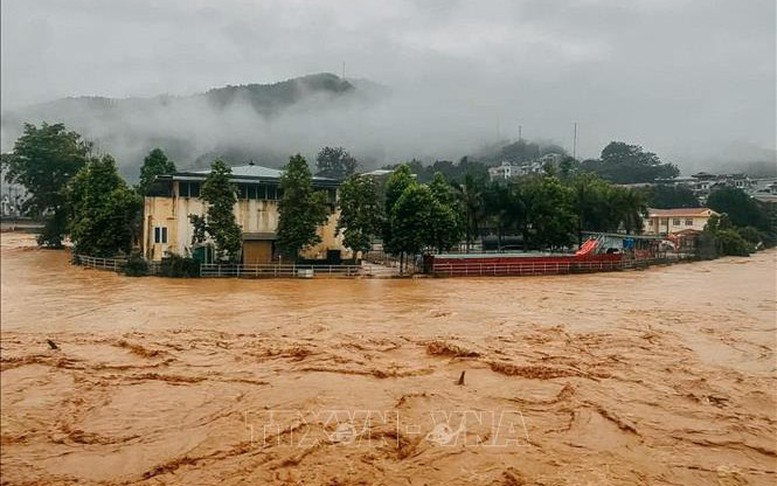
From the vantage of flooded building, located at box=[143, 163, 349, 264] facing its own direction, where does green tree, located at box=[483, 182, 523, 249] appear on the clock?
The green tree is roughly at 8 o'clock from the flooded building.

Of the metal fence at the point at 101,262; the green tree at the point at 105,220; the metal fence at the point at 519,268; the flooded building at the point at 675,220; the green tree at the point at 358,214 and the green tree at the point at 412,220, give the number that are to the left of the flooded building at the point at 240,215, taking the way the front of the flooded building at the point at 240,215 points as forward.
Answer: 4

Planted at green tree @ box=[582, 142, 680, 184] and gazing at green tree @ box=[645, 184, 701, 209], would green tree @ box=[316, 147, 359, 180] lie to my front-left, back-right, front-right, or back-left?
back-right

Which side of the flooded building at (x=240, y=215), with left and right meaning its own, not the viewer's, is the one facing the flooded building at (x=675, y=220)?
left

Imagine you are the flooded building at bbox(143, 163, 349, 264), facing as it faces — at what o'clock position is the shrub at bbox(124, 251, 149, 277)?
The shrub is roughly at 2 o'clock from the flooded building.

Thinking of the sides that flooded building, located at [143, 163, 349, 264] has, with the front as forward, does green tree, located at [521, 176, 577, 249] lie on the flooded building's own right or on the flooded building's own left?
on the flooded building's own left

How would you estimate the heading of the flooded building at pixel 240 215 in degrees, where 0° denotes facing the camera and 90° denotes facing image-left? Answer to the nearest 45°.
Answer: approximately 0°

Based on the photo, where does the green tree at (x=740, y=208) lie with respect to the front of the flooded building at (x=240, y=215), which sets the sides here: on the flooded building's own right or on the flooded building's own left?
on the flooded building's own left

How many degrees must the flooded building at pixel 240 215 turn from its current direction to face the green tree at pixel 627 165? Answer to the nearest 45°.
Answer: approximately 135° to its left

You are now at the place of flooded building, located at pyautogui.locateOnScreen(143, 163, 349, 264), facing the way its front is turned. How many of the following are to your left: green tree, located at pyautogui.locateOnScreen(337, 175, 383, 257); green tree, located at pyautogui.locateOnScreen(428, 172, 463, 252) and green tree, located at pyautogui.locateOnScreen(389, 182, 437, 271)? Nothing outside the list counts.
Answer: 3

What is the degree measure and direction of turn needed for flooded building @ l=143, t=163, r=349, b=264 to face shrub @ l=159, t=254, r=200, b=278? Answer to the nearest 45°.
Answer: approximately 45° to its right

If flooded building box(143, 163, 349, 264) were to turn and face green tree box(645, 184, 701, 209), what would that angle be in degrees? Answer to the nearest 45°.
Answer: approximately 90° to its left

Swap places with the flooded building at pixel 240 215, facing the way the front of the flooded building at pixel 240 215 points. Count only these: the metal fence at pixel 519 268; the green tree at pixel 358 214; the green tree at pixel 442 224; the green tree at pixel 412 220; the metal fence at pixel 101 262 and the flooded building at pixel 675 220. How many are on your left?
5

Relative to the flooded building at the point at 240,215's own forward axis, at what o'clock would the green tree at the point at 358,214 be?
The green tree is roughly at 9 o'clock from the flooded building.
